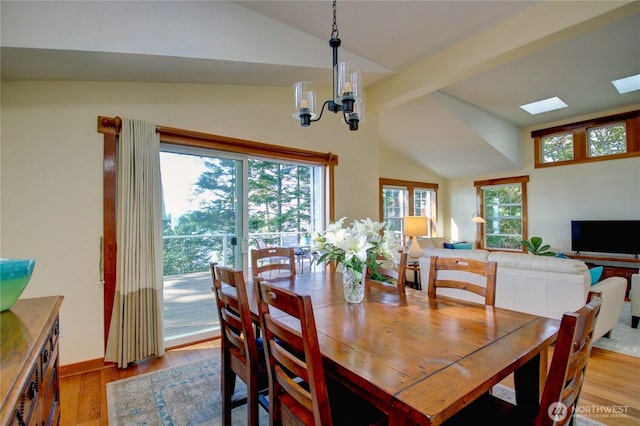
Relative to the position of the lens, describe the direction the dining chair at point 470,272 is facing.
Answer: facing the viewer and to the left of the viewer

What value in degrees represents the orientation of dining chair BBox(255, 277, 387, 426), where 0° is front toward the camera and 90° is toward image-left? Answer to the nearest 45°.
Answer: approximately 225°

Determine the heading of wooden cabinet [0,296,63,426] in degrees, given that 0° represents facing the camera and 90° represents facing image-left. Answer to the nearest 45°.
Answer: approximately 270°

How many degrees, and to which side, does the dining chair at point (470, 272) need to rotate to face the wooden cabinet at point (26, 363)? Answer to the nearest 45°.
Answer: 0° — it already faces it

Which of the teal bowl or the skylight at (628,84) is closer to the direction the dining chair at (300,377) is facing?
the skylight

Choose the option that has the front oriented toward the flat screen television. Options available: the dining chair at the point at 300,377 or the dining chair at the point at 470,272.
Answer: the dining chair at the point at 300,377

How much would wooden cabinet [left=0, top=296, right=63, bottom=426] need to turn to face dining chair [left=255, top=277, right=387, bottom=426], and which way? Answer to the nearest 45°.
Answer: approximately 45° to its right

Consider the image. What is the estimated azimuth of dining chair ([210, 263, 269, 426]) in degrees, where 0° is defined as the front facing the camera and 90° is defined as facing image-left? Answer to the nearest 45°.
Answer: approximately 225°

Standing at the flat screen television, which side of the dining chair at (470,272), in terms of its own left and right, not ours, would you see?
back

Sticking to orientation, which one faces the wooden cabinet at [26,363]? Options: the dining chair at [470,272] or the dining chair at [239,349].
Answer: the dining chair at [470,272]

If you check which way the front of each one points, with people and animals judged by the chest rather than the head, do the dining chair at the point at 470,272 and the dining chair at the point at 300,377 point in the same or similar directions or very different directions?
very different directions

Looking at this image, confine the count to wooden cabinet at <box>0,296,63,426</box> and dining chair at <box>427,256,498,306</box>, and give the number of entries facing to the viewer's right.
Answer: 1

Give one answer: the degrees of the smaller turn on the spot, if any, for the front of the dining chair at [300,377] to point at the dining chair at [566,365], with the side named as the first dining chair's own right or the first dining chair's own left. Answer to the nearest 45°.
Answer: approximately 45° to the first dining chair's own right
